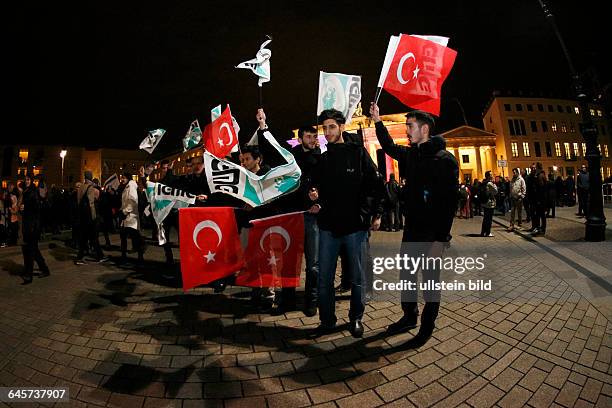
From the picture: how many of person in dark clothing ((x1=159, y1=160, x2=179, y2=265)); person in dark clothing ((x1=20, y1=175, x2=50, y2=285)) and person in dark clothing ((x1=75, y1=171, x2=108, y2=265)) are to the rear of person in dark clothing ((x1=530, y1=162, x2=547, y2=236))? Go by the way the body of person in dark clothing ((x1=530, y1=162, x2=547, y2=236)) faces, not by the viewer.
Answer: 0

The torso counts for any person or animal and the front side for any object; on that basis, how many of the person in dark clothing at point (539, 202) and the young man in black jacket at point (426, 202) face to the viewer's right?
0

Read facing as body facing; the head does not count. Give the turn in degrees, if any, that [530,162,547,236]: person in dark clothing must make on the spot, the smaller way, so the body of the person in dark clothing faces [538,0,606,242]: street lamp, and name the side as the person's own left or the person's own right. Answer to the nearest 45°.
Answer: approximately 135° to the person's own left
